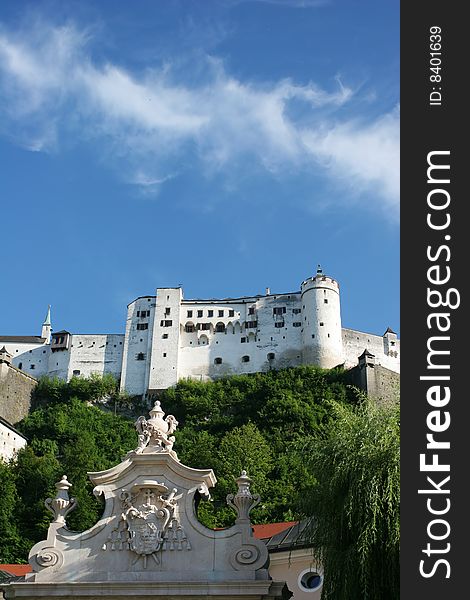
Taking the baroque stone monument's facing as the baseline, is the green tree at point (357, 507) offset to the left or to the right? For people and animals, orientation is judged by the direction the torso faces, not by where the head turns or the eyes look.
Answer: on its left

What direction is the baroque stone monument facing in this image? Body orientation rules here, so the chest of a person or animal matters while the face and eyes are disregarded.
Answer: toward the camera
